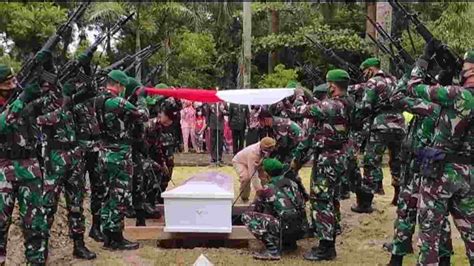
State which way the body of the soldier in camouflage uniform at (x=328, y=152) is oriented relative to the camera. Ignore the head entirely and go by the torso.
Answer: to the viewer's left

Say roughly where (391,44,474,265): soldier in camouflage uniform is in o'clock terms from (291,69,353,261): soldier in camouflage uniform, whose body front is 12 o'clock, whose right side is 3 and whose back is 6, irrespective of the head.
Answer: (391,44,474,265): soldier in camouflage uniform is roughly at 8 o'clock from (291,69,353,261): soldier in camouflage uniform.

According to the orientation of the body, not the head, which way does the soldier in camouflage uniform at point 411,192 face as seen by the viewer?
to the viewer's left

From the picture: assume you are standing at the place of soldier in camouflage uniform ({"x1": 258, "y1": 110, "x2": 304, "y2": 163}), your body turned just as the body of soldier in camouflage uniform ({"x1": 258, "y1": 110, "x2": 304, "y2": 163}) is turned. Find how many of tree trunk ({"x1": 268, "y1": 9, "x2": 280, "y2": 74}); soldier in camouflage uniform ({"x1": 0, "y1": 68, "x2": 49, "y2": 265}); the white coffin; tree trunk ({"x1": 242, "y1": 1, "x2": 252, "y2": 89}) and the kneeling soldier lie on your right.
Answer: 2

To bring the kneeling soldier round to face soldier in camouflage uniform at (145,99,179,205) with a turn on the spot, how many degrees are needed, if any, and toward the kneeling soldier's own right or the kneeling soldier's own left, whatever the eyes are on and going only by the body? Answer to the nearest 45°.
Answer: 0° — they already face them

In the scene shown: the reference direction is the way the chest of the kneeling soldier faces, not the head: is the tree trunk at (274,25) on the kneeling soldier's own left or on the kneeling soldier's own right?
on the kneeling soldier's own right

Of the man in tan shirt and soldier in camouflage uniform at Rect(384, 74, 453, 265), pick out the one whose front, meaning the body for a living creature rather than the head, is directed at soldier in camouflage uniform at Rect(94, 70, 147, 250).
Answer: soldier in camouflage uniform at Rect(384, 74, 453, 265)

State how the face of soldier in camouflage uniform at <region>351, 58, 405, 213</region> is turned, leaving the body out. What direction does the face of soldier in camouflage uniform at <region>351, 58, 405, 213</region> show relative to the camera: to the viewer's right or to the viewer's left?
to the viewer's left

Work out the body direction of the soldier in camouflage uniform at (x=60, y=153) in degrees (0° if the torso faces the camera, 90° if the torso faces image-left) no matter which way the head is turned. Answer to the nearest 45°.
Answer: approximately 270°

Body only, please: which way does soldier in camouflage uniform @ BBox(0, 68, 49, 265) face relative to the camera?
to the viewer's right

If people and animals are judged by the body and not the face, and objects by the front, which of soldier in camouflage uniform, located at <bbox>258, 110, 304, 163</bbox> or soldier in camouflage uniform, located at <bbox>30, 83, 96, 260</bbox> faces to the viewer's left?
soldier in camouflage uniform, located at <bbox>258, 110, 304, 163</bbox>

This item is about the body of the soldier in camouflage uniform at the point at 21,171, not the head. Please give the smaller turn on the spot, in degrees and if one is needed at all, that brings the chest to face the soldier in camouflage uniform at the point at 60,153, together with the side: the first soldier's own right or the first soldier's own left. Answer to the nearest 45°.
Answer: approximately 45° to the first soldier's own left
